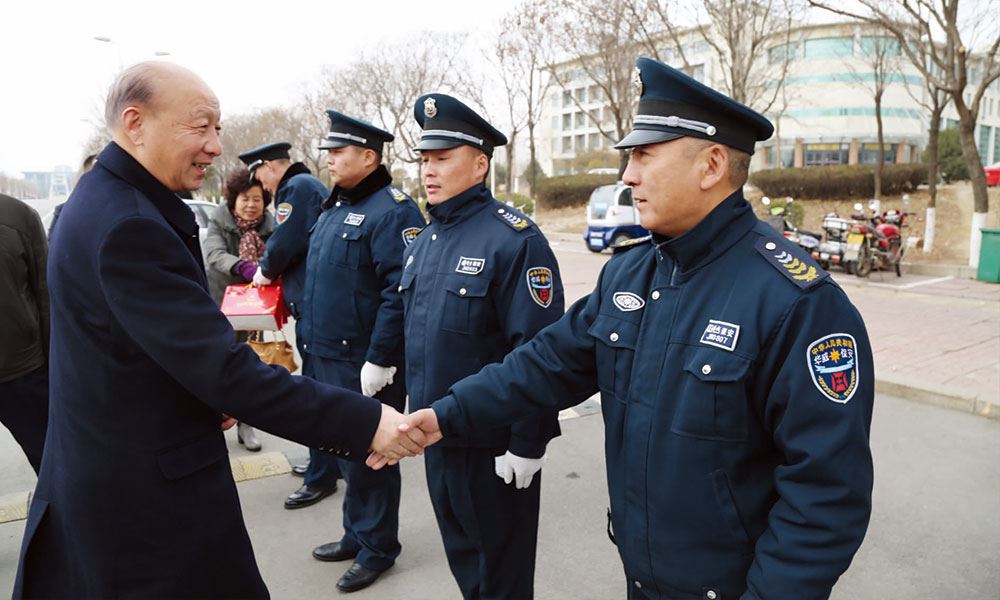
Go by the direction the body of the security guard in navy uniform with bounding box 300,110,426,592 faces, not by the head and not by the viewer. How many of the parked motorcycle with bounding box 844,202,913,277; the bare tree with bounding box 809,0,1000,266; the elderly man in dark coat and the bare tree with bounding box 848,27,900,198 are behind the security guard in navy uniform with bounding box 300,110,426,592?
3

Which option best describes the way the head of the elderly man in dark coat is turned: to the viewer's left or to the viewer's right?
to the viewer's right

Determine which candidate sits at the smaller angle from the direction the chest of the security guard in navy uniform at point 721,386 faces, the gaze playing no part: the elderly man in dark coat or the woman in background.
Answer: the elderly man in dark coat

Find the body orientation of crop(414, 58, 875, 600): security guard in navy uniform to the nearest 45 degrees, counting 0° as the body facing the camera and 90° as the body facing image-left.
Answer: approximately 45°

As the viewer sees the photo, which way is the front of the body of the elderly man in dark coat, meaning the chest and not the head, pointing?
to the viewer's right

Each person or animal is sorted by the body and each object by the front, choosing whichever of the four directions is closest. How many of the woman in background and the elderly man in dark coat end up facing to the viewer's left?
0

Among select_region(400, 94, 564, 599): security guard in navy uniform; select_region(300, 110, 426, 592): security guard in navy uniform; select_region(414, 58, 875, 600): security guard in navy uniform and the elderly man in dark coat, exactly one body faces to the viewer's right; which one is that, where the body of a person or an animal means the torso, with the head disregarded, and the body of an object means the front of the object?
the elderly man in dark coat

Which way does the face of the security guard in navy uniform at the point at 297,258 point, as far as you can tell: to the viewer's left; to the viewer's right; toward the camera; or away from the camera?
to the viewer's left

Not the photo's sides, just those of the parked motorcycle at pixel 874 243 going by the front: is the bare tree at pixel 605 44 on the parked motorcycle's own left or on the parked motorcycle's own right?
on the parked motorcycle's own left

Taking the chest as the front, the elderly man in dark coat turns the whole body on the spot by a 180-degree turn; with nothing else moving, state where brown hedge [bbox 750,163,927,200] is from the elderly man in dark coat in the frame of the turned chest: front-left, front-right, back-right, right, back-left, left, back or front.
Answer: back-right

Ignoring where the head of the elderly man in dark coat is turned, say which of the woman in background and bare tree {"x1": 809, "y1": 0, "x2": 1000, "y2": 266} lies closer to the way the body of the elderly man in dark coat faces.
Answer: the bare tree

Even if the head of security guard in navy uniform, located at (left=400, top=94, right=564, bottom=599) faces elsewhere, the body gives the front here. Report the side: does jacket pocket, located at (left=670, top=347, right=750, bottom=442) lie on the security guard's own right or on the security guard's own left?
on the security guard's own left

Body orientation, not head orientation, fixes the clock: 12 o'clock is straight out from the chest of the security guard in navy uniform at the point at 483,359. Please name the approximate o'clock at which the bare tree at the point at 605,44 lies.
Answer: The bare tree is roughly at 5 o'clock from the security guard in navy uniform.

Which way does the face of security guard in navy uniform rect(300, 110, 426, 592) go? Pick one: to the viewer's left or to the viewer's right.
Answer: to the viewer's left
